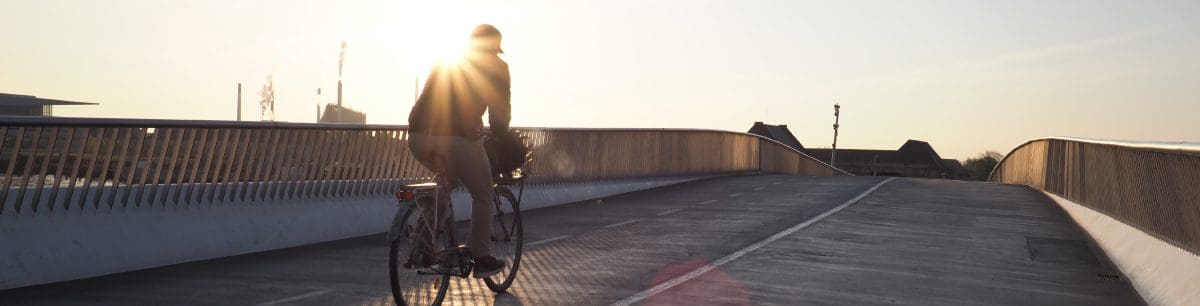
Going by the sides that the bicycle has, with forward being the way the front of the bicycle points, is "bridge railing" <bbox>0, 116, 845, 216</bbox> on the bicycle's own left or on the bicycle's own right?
on the bicycle's own left

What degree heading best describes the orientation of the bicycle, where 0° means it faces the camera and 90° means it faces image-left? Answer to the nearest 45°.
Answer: approximately 225°

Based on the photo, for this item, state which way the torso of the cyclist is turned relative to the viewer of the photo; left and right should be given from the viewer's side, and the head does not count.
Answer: facing away from the viewer and to the right of the viewer
